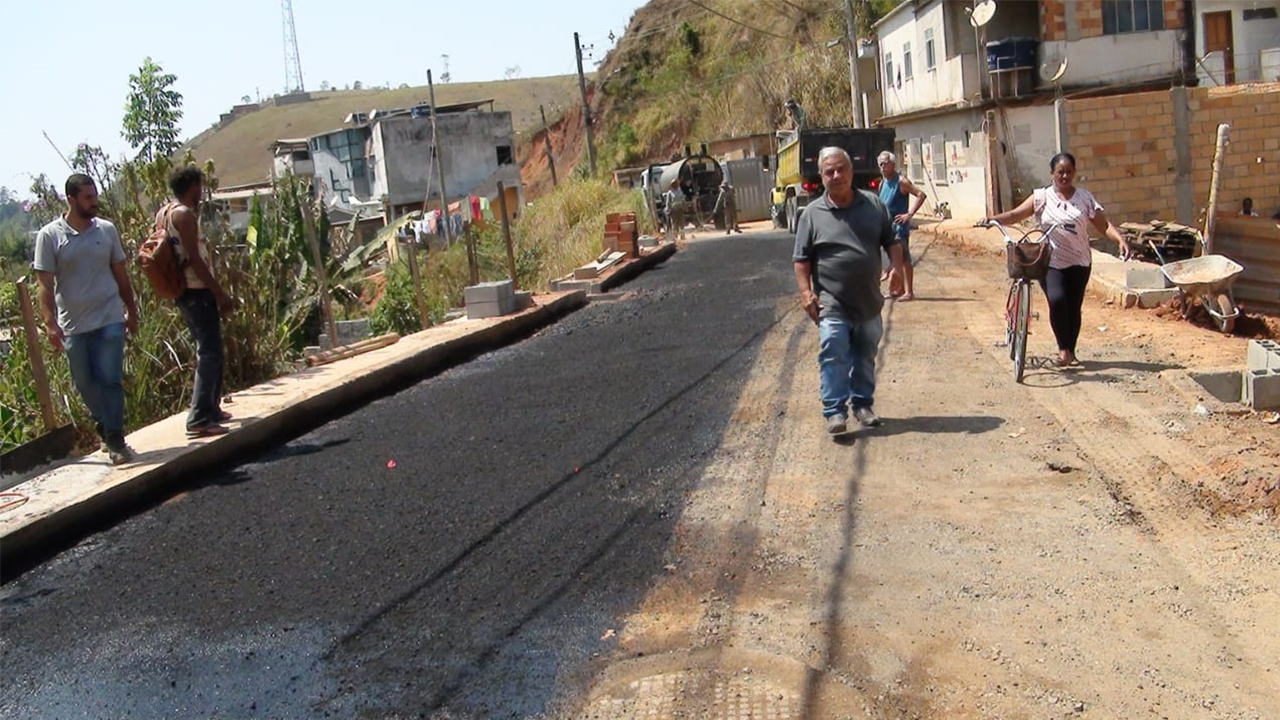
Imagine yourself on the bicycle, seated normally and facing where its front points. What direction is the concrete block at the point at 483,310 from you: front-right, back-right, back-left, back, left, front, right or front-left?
back-right

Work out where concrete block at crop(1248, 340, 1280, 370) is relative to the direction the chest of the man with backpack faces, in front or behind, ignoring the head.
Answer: in front

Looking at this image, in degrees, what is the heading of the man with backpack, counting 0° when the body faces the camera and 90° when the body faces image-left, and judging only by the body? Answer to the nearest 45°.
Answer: approximately 270°

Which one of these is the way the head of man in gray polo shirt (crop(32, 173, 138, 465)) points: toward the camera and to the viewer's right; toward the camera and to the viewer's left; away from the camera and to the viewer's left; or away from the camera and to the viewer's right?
toward the camera and to the viewer's right

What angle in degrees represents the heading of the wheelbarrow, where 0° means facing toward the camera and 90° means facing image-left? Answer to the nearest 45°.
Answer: approximately 315°

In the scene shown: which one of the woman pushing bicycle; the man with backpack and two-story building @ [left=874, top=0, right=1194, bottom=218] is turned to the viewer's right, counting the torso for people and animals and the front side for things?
the man with backpack

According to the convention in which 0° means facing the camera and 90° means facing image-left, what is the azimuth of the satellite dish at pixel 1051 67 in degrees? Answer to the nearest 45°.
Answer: approximately 45°

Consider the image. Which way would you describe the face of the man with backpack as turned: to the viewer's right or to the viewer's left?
to the viewer's right
